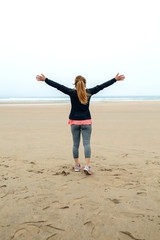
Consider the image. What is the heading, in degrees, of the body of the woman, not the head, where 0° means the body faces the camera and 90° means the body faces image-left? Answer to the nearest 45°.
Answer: approximately 180°
